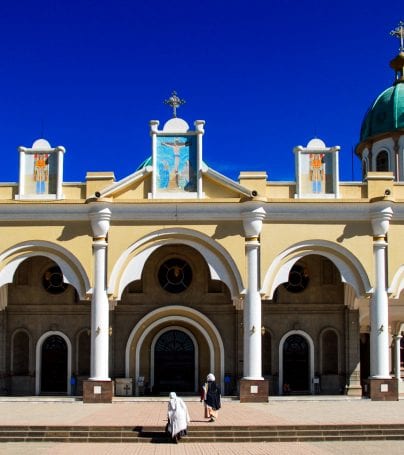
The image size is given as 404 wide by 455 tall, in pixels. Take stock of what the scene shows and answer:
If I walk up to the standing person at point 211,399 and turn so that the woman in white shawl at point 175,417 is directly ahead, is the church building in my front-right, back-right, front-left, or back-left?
back-right

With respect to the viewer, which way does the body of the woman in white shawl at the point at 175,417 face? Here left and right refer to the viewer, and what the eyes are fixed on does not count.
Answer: facing away from the viewer and to the left of the viewer

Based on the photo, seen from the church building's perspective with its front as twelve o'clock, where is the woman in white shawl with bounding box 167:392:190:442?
The woman in white shawl is roughly at 12 o'clock from the church building.

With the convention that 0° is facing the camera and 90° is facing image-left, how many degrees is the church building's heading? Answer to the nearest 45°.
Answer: approximately 0°

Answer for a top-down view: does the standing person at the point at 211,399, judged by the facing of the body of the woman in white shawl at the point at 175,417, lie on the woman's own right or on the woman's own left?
on the woman's own right

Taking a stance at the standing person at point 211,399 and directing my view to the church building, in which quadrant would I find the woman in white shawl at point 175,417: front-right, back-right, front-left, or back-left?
back-left

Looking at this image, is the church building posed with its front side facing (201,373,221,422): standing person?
yes

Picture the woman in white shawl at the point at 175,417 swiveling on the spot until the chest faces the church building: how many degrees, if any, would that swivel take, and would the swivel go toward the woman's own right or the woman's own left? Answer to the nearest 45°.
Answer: approximately 45° to the woman's own right

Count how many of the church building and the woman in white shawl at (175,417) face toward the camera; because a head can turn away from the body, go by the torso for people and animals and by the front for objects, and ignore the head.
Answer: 1
